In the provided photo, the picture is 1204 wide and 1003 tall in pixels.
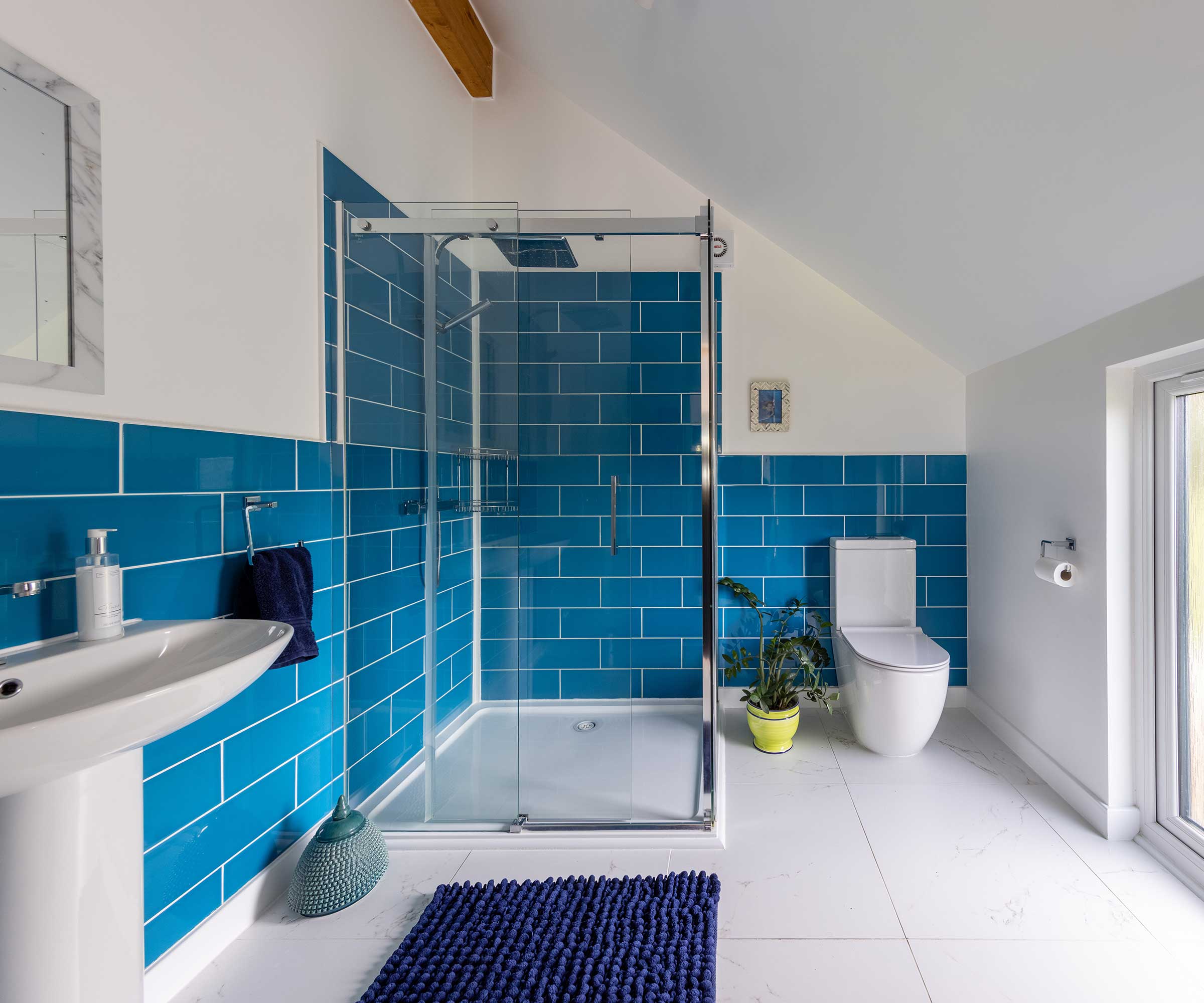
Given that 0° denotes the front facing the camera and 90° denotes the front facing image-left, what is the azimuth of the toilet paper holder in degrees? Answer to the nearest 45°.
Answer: approximately 45°

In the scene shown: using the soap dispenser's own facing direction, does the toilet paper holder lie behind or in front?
in front

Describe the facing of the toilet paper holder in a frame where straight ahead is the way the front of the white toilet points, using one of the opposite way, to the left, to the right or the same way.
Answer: to the right

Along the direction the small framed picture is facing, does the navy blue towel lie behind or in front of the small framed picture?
in front

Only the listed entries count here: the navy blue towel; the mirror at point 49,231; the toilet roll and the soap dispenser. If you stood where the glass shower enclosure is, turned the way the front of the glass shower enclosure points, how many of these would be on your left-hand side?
1

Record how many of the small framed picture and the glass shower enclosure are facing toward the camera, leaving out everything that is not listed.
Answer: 2

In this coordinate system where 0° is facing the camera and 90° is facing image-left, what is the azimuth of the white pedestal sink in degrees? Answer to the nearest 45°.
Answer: approximately 315°

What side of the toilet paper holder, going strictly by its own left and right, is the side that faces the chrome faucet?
front
